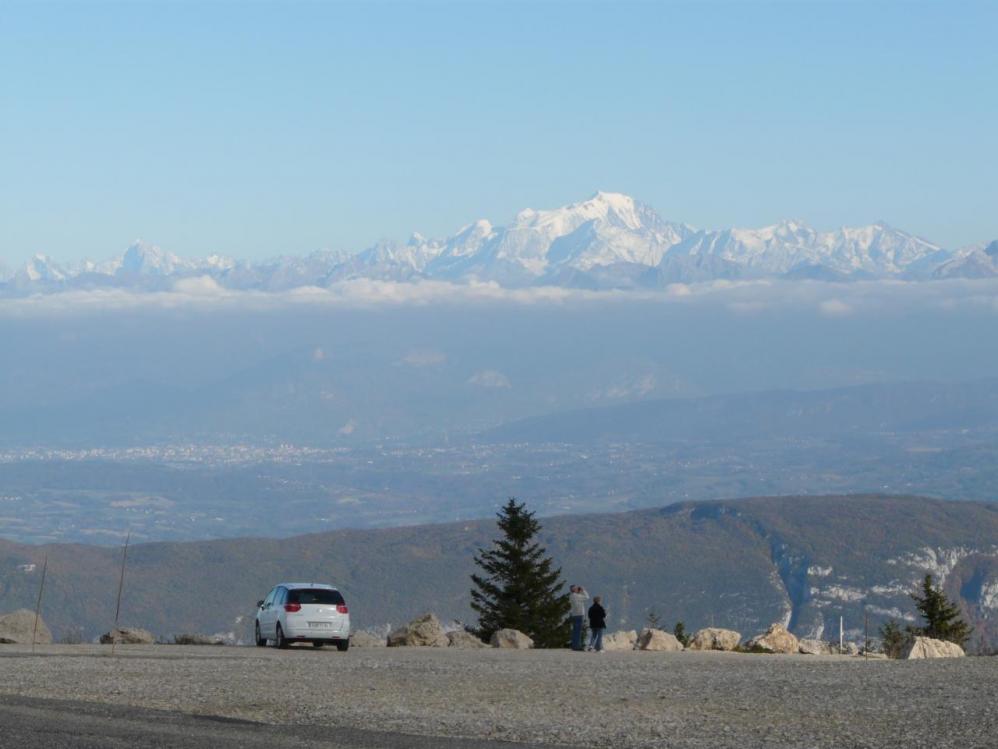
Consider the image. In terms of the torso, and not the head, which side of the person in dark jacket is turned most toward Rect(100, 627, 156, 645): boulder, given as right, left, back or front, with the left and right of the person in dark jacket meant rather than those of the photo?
left

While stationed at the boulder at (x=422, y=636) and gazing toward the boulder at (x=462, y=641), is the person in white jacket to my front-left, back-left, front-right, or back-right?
front-right

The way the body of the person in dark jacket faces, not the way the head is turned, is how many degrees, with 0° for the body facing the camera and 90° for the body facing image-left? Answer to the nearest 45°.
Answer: approximately 180°

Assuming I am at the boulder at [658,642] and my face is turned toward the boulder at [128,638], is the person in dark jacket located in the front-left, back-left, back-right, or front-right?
front-left

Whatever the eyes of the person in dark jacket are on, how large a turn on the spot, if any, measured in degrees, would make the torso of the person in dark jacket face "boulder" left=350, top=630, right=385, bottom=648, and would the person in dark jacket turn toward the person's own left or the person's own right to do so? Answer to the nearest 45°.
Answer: approximately 45° to the person's own left

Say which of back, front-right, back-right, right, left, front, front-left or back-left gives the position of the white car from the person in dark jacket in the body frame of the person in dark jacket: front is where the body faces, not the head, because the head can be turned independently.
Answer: left

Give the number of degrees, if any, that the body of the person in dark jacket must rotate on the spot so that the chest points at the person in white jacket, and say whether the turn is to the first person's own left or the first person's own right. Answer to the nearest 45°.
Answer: approximately 45° to the first person's own left

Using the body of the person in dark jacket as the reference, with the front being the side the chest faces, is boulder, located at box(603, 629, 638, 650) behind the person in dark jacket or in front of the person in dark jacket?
in front

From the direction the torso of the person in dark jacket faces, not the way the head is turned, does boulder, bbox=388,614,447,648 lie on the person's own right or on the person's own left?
on the person's own left

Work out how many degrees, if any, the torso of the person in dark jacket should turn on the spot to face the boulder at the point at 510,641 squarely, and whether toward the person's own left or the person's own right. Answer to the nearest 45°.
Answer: approximately 45° to the person's own left
